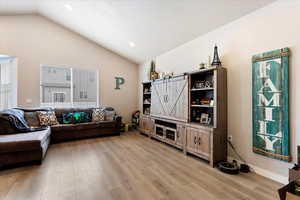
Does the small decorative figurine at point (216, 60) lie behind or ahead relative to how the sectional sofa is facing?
ahead

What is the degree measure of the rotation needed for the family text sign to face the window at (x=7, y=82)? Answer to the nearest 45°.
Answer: approximately 45° to its right

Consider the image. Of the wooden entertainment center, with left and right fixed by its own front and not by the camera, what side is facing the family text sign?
left

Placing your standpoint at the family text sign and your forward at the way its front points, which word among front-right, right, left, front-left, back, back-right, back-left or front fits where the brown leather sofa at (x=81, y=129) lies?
front-right

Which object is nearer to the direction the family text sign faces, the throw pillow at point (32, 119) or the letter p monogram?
the throw pillow

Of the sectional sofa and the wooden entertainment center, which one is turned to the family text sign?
the sectional sofa

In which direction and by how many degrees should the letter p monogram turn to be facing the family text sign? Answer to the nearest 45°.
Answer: approximately 45° to its left

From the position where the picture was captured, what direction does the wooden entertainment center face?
facing the viewer and to the left of the viewer

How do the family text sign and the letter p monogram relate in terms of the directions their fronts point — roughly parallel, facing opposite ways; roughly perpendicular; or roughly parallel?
roughly perpendicular

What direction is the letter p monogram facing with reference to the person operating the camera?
facing the viewer

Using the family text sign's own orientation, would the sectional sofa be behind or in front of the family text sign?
in front

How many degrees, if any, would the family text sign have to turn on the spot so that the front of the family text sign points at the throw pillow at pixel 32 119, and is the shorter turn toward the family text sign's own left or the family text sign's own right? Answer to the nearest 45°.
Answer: approximately 45° to the family text sign's own right

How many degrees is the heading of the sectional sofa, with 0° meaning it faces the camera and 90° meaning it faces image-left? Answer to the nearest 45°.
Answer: approximately 315°

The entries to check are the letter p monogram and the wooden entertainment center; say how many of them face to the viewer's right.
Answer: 0

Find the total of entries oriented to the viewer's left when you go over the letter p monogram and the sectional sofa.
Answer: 0
